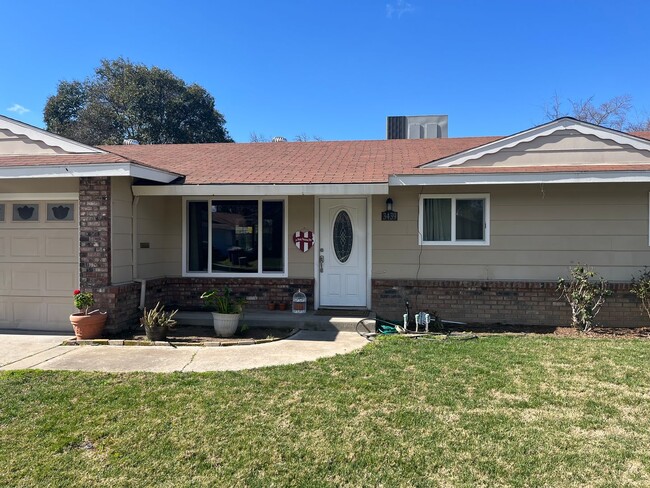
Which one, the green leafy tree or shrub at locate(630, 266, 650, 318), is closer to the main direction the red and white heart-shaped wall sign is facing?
the shrub

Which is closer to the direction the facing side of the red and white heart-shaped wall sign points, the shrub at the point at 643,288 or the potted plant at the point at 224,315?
the potted plant

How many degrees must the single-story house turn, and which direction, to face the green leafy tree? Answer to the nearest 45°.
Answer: approximately 135° to its right

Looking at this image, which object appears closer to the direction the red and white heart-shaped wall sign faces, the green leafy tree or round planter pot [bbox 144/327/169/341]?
the round planter pot

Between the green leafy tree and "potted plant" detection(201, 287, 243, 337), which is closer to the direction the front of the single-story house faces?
the potted plant

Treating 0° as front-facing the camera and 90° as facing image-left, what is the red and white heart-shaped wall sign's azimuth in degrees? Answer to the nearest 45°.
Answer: approximately 0°

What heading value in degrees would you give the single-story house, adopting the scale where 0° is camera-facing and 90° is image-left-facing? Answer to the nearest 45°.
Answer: approximately 0°
